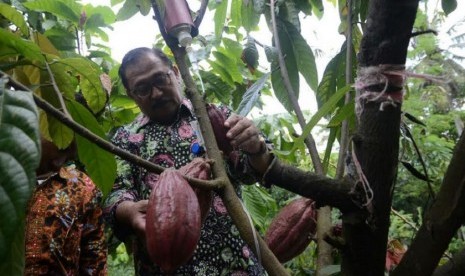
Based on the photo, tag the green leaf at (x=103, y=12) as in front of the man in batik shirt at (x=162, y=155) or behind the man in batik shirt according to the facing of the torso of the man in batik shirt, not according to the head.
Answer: behind

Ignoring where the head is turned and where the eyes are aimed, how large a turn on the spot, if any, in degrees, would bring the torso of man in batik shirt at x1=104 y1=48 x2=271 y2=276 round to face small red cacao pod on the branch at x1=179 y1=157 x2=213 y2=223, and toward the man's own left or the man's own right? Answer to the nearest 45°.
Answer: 0° — they already face it

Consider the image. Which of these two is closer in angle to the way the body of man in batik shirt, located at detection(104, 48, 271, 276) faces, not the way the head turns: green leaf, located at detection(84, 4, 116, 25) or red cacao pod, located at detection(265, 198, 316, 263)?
the red cacao pod

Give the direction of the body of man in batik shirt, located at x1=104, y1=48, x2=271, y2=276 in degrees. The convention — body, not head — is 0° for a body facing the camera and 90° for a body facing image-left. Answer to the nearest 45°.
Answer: approximately 0°

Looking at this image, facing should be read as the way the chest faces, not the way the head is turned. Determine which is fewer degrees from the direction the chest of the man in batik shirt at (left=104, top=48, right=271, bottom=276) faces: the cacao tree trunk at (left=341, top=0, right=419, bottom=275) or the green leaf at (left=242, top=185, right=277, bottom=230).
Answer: the cacao tree trunk
